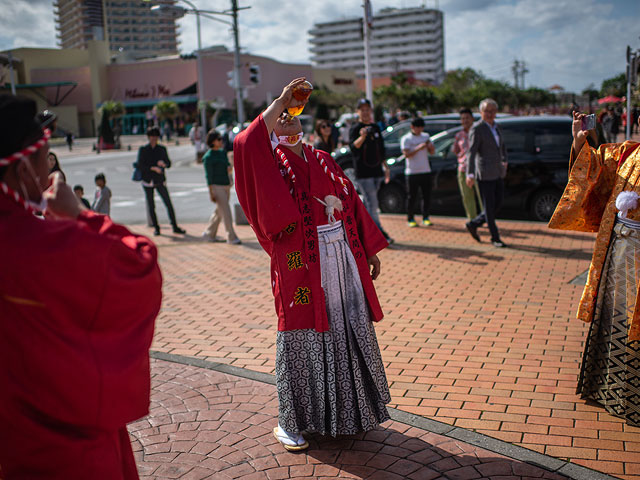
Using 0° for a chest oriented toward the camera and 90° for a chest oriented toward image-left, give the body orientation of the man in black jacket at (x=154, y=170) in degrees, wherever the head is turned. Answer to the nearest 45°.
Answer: approximately 0°

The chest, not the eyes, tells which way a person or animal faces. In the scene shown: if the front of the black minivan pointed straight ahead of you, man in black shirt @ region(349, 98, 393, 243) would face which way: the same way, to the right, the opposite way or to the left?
to the left

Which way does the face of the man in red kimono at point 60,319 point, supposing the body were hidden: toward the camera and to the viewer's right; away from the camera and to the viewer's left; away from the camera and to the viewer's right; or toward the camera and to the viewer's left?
away from the camera and to the viewer's right

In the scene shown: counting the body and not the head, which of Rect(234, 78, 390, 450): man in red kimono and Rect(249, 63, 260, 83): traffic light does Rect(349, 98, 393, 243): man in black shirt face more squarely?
the man in red kimono

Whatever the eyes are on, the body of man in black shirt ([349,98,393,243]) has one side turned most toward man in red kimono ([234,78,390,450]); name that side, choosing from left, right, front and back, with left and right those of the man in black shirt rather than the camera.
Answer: front

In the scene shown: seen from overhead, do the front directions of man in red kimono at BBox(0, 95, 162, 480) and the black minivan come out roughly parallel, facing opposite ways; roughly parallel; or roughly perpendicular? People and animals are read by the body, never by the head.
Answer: roughly perpendicular

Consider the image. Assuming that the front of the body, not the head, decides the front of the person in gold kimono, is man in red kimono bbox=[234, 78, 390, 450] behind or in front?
in front

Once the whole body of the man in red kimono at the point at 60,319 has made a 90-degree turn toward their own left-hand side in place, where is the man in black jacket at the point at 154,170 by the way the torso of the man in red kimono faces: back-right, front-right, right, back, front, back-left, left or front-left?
front-right
